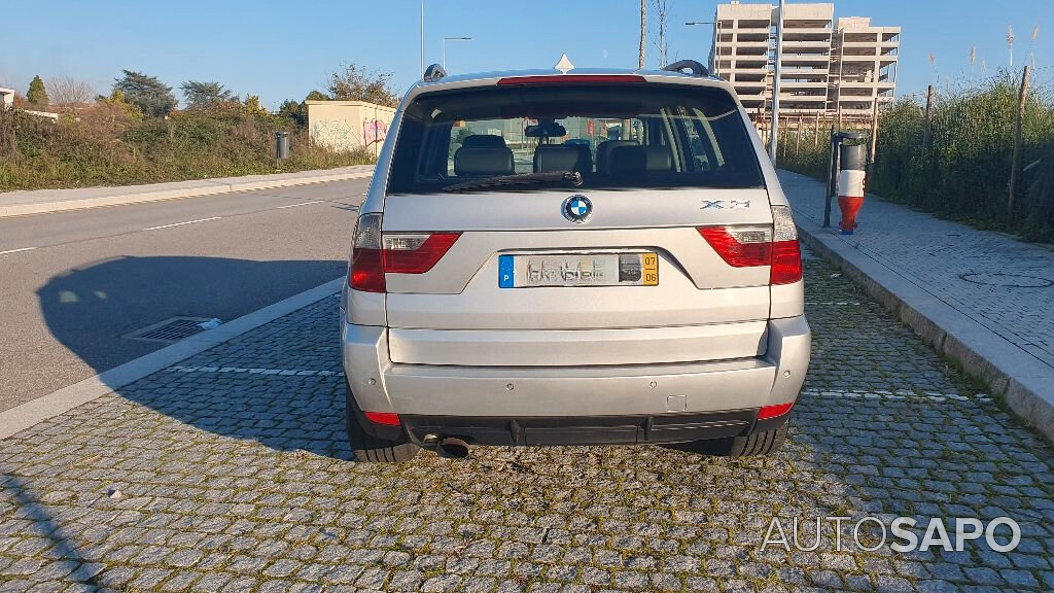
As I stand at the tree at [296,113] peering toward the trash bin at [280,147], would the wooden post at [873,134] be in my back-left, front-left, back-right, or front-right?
front-left

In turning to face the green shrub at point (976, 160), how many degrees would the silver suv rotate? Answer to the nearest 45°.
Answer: approximately 45° to its right

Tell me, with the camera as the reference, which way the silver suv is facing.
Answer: facing away from the viewer

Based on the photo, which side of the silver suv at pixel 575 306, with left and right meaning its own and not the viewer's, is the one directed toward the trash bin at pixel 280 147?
front

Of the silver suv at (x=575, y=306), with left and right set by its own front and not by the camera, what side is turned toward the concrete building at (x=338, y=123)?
front

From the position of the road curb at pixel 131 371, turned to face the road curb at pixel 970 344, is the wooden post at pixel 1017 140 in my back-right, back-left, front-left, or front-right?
front-left

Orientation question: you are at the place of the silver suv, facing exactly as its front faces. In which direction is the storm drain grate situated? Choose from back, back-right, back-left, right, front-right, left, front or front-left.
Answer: front-left

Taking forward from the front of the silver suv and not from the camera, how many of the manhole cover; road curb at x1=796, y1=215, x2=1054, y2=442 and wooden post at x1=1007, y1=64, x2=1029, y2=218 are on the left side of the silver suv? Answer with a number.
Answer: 0

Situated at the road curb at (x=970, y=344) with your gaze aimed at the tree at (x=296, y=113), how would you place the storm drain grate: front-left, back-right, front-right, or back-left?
front-left

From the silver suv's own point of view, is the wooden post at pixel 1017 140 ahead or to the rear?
ahead

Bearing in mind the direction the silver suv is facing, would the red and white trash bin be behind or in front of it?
in front

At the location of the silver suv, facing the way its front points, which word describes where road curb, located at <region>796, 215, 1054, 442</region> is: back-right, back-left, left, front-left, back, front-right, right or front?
front-right
